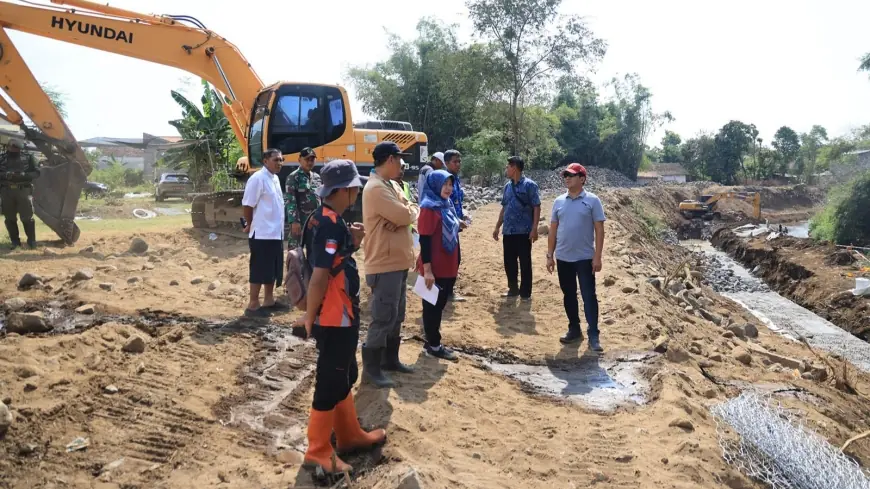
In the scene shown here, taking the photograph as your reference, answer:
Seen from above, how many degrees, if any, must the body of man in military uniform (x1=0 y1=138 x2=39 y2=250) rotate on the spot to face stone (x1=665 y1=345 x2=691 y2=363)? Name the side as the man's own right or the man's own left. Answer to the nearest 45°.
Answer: approximately 45° to the man's own left

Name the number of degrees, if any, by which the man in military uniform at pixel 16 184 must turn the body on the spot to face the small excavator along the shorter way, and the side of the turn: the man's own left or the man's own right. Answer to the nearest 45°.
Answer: approximately 90° to the man's own left

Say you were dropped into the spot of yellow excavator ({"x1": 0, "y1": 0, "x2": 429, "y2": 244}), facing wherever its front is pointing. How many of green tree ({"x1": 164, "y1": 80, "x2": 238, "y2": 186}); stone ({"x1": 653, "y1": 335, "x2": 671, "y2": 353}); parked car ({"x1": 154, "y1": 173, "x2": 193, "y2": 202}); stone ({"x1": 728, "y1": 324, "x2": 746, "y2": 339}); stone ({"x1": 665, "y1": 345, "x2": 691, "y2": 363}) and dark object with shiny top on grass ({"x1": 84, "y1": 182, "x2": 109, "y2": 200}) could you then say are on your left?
3

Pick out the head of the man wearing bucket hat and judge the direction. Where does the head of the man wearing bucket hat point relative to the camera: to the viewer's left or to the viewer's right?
to the viewer's right

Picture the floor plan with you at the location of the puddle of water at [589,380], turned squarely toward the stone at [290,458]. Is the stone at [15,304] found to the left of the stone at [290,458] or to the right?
right

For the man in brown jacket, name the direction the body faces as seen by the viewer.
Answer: to the viewer's right

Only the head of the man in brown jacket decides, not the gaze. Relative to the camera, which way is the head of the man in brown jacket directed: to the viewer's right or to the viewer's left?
to the viewer's right
